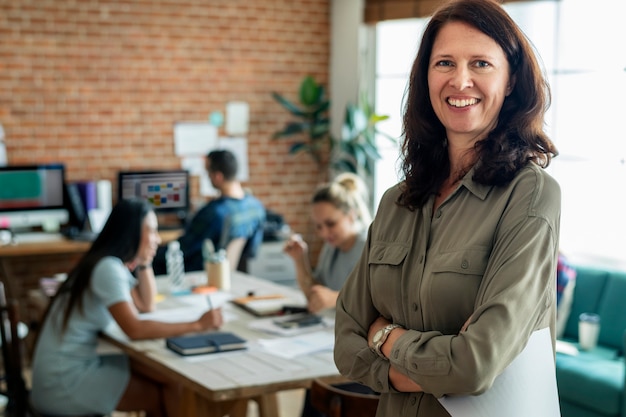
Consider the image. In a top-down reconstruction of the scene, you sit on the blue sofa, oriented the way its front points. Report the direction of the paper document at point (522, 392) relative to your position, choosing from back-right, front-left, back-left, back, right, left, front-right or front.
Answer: front-left

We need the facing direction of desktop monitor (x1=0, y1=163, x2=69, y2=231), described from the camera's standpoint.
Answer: facing the viewer

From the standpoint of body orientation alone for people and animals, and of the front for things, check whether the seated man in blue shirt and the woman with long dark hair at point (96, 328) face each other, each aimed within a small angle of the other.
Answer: no

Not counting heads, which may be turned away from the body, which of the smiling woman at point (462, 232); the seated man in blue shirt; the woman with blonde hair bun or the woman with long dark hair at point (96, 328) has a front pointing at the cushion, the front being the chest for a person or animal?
the woman with long dark hair

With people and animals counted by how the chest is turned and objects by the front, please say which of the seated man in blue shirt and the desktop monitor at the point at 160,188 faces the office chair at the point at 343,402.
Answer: the desktop monitor

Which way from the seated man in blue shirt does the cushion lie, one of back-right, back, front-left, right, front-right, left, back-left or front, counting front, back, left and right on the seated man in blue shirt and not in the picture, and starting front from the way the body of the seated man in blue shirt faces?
back

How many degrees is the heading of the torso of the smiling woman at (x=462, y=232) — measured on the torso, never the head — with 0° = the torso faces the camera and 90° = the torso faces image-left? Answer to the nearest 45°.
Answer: approximately 45°

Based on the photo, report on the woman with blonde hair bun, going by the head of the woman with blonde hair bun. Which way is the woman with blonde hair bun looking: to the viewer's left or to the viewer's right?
to the viewer's left

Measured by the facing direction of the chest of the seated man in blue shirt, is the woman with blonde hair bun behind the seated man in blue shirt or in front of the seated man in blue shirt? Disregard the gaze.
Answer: behind

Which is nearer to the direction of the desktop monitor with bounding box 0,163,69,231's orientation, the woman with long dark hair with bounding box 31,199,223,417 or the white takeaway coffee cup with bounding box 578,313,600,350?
the woman with long dark hair

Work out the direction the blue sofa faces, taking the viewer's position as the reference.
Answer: facing the viewer and to the left of the viewer

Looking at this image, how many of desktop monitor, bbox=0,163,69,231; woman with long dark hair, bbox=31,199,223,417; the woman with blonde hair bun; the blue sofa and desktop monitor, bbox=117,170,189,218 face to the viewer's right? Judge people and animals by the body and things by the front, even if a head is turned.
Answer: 1

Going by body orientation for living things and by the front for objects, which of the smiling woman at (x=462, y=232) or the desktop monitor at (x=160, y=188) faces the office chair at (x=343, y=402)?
the desktop monitor

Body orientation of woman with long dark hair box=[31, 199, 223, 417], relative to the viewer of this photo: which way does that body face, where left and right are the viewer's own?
facing to the right of the viewer

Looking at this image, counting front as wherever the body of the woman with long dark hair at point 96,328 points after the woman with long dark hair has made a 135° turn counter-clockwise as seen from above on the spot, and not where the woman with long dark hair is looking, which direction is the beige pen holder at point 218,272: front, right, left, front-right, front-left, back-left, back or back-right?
right

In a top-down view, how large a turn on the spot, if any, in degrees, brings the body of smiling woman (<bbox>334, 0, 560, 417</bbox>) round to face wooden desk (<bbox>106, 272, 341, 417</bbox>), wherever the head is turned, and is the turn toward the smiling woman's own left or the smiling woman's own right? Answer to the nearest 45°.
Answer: approximately 90° to the smiling woman's own right

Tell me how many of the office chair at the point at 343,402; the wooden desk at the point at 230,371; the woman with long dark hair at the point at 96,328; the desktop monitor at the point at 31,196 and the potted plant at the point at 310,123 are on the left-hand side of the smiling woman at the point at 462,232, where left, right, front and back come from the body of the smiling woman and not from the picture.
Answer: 0

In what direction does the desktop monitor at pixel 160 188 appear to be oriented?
toward the camera
